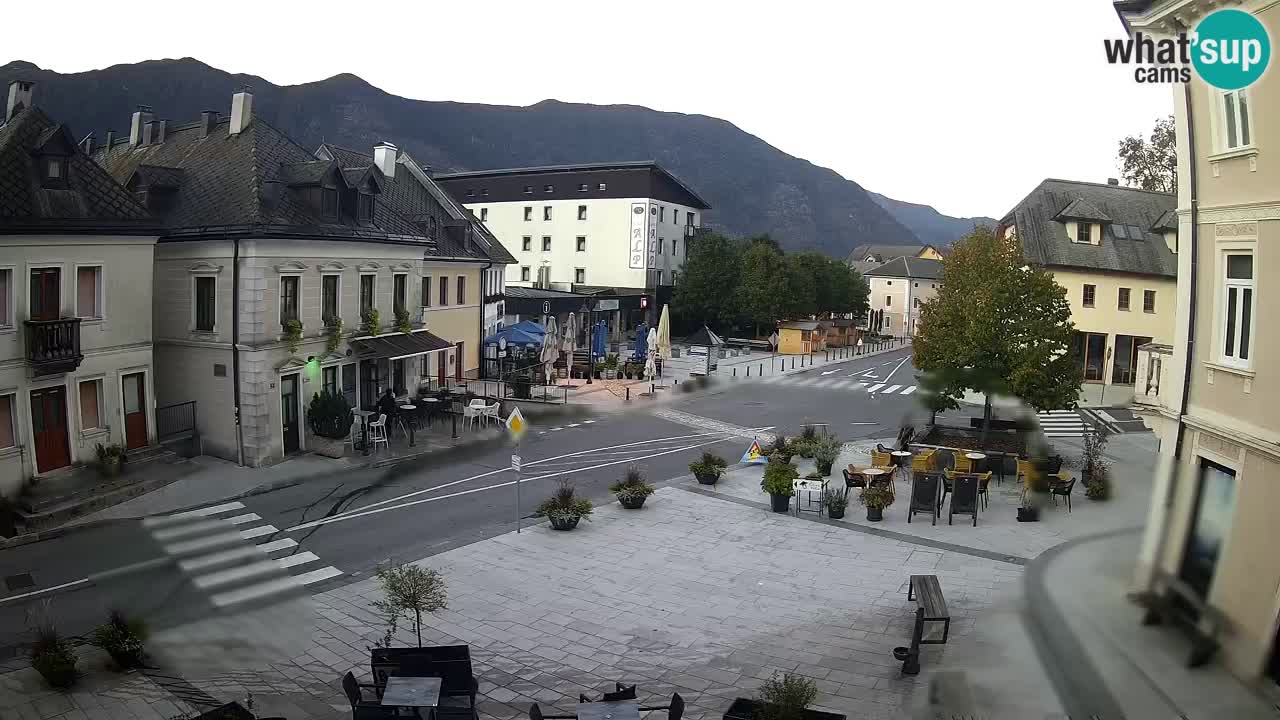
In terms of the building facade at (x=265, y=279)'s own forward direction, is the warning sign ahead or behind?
ahead

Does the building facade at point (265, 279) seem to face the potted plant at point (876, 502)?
yes

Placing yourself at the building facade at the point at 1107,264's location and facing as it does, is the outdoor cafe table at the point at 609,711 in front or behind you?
in front

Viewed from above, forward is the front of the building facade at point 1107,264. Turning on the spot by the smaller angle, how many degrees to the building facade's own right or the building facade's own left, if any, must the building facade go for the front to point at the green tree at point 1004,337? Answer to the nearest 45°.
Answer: approximately 45° to the building facade's own right

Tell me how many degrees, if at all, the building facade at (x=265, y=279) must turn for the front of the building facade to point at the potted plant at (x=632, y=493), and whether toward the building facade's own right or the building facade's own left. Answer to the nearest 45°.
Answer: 0° — it already faces it

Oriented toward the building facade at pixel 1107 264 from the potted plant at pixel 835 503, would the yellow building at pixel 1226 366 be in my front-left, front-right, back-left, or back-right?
back-right

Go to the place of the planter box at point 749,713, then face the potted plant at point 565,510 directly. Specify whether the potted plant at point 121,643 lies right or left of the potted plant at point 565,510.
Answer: left

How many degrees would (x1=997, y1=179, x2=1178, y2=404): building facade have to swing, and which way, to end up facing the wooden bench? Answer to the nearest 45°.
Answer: approximately 45° to its left
